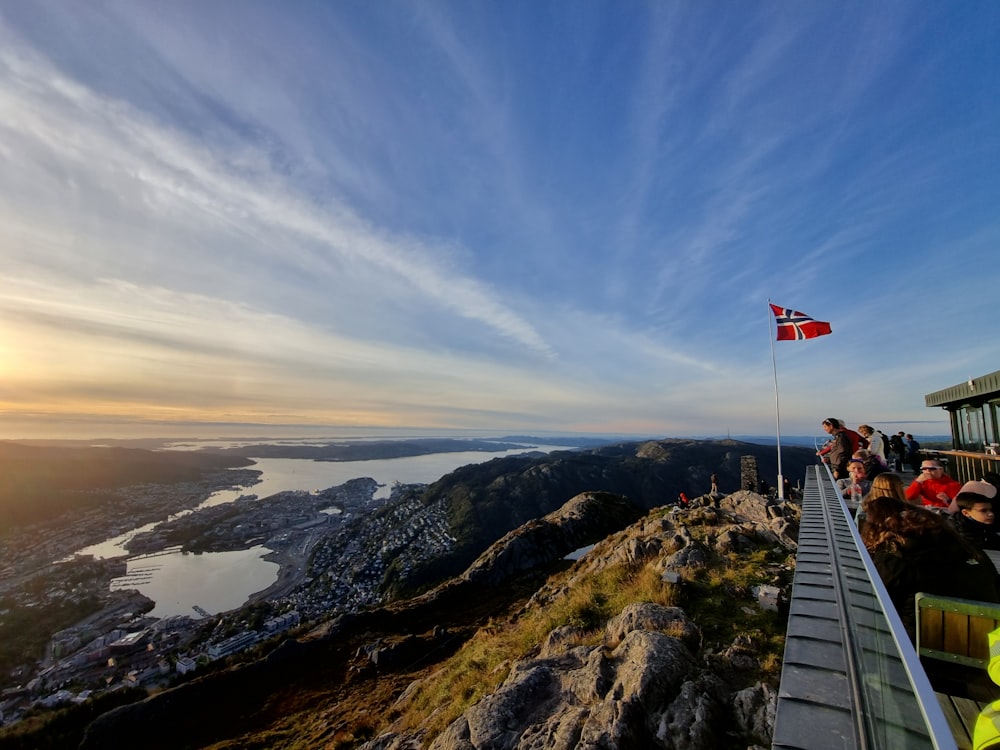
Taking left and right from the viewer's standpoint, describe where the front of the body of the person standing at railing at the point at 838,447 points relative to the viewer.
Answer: facing to the left of the viewer

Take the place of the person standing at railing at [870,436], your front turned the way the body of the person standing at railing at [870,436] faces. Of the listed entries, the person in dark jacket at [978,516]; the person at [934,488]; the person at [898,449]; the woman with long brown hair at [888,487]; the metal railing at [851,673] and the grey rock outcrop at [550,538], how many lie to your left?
4

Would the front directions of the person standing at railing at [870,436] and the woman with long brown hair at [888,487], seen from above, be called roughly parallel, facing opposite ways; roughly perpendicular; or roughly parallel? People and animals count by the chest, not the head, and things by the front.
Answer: roughly perpendicular

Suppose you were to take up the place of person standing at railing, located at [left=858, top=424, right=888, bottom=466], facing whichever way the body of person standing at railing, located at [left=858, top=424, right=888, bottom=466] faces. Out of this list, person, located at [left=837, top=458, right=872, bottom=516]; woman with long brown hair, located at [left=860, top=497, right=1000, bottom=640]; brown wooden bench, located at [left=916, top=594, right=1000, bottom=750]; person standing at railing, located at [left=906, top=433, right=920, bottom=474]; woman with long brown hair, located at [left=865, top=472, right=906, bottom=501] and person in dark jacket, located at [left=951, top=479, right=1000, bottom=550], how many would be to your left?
5

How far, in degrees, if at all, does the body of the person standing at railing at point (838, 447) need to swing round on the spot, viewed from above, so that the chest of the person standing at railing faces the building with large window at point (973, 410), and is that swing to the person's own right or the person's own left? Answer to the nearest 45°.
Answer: approximately 135° to the person's own right

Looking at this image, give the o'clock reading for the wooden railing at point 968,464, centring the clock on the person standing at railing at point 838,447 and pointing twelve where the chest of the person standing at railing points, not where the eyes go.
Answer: The wooden railing is roughly at 5 o'clock from the person standing at railing.

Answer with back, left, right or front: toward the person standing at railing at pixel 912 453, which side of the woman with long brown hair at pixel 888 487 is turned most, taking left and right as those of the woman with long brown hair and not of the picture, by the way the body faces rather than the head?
front

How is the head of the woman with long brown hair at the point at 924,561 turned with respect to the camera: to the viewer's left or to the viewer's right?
to the viewer's left

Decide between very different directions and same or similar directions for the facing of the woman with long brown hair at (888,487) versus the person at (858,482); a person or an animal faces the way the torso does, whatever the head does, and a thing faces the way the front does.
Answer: very different directions

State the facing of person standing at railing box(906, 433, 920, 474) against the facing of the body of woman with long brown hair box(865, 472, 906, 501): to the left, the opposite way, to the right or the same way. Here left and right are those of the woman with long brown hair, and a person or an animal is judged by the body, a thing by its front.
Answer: to the left

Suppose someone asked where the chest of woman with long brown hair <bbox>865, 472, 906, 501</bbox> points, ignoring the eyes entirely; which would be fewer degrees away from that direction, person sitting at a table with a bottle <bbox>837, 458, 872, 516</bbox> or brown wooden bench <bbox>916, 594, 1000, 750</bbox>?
the person sitting at a table with a bottle

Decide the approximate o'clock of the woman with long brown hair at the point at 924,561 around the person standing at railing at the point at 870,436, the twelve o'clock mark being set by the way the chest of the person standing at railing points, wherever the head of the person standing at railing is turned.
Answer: The woman with long brown hair is roughly at 9 o'clock from the person standing at railing.

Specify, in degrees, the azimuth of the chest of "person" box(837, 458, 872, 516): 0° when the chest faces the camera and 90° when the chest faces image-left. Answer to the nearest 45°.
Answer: approximately 0°
